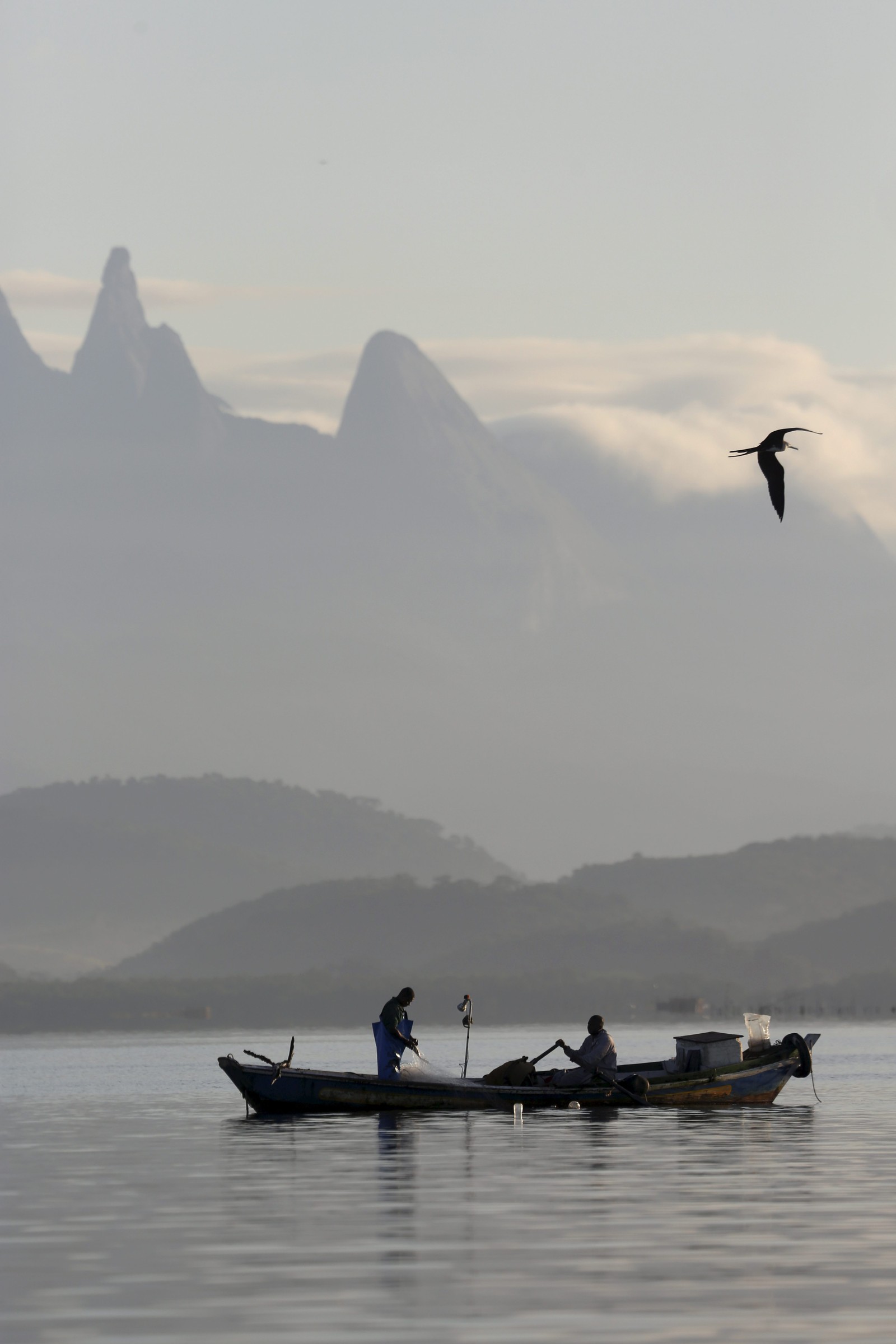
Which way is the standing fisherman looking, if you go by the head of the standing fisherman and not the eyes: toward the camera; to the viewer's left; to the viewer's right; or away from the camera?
to the viewer's right

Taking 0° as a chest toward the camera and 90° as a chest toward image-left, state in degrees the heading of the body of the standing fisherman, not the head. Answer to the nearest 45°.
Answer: approximately 270°

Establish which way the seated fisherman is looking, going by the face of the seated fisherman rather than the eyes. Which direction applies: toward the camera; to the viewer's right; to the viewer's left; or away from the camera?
to the viewer's left
